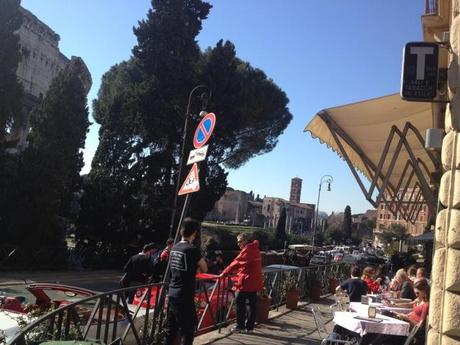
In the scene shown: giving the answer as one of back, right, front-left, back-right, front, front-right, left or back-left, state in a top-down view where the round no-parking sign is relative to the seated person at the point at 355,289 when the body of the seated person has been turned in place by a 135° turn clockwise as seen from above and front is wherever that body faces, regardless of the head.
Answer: right

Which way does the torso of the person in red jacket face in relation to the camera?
to the viewer's left

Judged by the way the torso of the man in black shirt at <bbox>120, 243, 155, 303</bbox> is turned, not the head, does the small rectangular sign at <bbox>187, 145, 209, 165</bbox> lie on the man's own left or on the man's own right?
on the man's own right

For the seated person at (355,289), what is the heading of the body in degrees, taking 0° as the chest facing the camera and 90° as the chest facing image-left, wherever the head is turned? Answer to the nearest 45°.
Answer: approximately 180°

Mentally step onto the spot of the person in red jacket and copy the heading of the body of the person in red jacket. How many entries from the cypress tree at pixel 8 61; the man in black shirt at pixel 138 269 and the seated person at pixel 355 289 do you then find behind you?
1

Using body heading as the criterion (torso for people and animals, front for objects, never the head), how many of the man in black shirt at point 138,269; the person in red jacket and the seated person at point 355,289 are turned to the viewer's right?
1

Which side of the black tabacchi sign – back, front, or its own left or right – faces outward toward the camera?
front

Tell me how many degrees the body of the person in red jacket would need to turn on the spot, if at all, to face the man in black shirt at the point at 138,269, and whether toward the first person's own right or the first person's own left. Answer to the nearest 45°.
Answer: approximately 45° to the first person's own right
